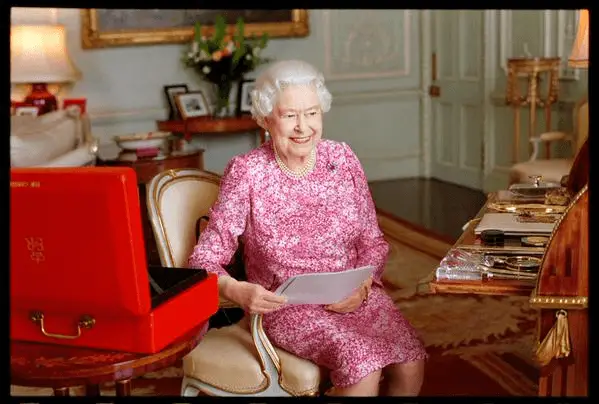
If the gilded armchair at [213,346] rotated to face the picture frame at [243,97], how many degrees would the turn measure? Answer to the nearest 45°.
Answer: approximately 135° to its left

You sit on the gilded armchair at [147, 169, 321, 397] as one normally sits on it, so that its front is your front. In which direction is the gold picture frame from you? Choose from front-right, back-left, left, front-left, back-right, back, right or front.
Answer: back-left

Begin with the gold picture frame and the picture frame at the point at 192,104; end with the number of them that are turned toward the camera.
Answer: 2

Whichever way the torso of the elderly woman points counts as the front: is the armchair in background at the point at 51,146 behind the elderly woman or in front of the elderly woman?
behind

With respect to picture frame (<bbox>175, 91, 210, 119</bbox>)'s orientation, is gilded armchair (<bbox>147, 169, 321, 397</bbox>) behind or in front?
in front

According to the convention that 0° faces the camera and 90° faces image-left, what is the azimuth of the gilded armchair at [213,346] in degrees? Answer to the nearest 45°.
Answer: approximately 315°

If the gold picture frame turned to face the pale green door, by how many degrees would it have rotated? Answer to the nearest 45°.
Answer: approximately 90° to its left

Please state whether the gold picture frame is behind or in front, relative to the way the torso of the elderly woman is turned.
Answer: behind
